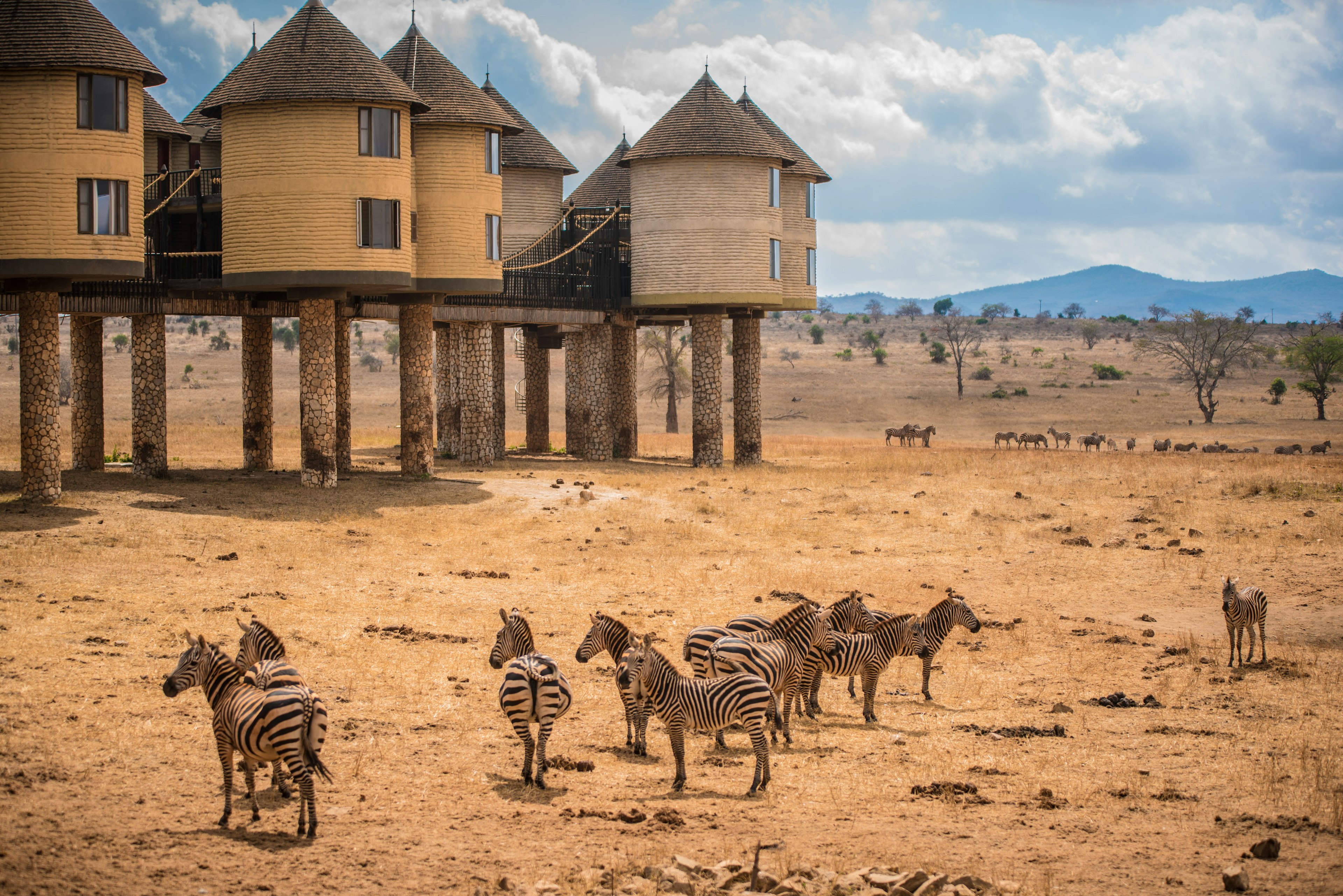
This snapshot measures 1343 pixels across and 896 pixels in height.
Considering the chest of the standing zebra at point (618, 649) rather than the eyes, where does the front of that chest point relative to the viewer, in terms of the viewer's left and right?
facing to the left of the viewer

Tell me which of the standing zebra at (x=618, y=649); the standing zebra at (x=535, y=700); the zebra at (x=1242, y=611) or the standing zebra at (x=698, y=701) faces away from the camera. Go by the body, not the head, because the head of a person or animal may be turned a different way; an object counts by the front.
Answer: the standing zebra at (x=535, y=700)

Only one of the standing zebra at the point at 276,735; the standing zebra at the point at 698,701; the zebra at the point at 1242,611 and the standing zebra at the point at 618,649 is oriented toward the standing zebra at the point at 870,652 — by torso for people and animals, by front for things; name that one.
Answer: the zebra

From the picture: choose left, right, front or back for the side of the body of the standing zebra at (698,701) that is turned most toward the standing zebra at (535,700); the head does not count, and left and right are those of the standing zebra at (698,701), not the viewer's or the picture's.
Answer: front

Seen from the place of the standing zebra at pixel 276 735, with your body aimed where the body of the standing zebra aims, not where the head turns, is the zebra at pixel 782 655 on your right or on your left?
on your right

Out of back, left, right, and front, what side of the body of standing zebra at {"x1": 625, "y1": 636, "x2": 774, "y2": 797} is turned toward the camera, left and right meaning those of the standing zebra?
left

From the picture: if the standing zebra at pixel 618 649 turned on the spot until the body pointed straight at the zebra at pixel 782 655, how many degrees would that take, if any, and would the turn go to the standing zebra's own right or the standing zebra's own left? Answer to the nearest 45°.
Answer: approximately 180°

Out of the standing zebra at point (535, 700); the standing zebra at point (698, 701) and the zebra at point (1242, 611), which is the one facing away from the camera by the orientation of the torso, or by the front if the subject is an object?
the standing zebra at point (535, 700)

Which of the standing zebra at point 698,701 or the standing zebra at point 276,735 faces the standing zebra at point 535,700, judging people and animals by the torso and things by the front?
the standing zebra at point 698,701

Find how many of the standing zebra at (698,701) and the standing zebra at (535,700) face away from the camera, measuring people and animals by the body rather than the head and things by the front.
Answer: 1

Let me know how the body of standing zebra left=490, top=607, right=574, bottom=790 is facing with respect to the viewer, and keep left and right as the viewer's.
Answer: facing away from the viewer
